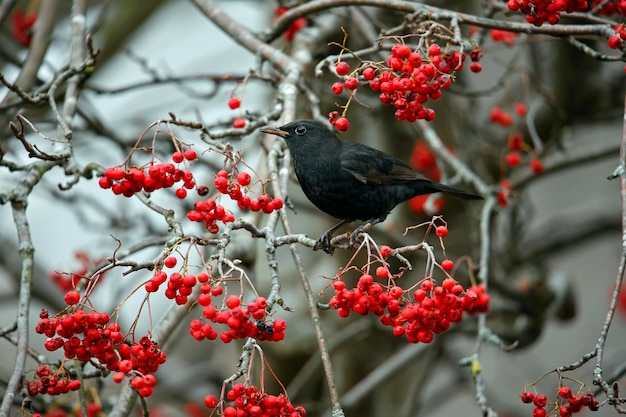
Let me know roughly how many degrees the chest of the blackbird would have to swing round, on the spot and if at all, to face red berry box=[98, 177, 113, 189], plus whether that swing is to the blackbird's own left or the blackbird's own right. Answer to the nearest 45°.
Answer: approximately 45° to the blackbird's own left

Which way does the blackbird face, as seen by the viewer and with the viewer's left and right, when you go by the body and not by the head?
facing to the left of the viewer

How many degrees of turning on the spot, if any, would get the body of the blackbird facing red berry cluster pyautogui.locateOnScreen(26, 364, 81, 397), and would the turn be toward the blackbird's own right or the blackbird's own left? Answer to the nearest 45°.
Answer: approximately 45° to the blackbird's own left

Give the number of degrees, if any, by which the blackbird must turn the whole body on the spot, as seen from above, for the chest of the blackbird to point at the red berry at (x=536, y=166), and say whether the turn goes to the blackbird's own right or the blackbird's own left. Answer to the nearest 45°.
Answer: approximately 135° to the blackbird's own right

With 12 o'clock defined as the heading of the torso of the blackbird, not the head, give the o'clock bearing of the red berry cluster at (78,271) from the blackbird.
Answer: The red berry cluster is roughly at 1 o'clock from the blackbird.
